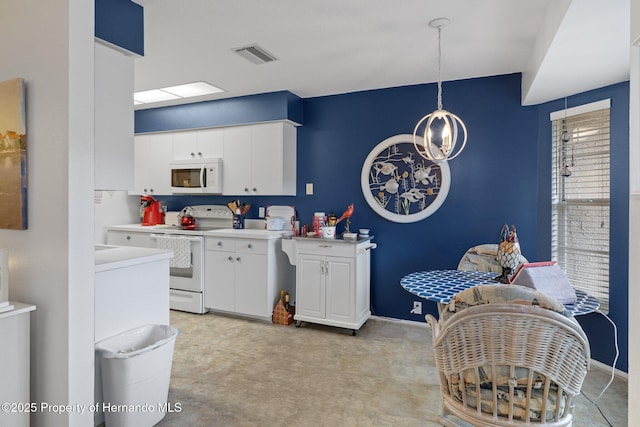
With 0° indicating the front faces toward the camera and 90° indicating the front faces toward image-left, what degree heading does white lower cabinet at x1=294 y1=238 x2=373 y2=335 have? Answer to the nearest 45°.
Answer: approximately 45°

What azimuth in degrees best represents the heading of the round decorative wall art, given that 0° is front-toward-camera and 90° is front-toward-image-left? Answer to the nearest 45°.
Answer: approximately 0°

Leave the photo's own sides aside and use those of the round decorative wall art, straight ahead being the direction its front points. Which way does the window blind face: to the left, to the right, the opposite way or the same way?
to the right

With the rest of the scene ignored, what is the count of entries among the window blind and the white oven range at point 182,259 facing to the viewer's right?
0

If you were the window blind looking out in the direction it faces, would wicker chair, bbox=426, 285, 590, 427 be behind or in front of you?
in front

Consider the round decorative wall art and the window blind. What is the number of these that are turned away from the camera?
0

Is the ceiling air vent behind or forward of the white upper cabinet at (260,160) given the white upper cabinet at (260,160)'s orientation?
forward

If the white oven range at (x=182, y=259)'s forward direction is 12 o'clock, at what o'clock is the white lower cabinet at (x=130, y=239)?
The white lower cabinet is roughly at 3 o'clock from the white oven range.

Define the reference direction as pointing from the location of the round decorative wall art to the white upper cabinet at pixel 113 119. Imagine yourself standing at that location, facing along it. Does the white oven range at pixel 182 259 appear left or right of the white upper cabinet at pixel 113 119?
right

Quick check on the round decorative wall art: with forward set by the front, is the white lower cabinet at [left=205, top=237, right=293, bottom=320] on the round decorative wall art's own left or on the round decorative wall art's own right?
on the round decorative wall art's own right

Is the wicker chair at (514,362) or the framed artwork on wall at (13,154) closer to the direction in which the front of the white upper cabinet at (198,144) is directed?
the framed artwork on wall
